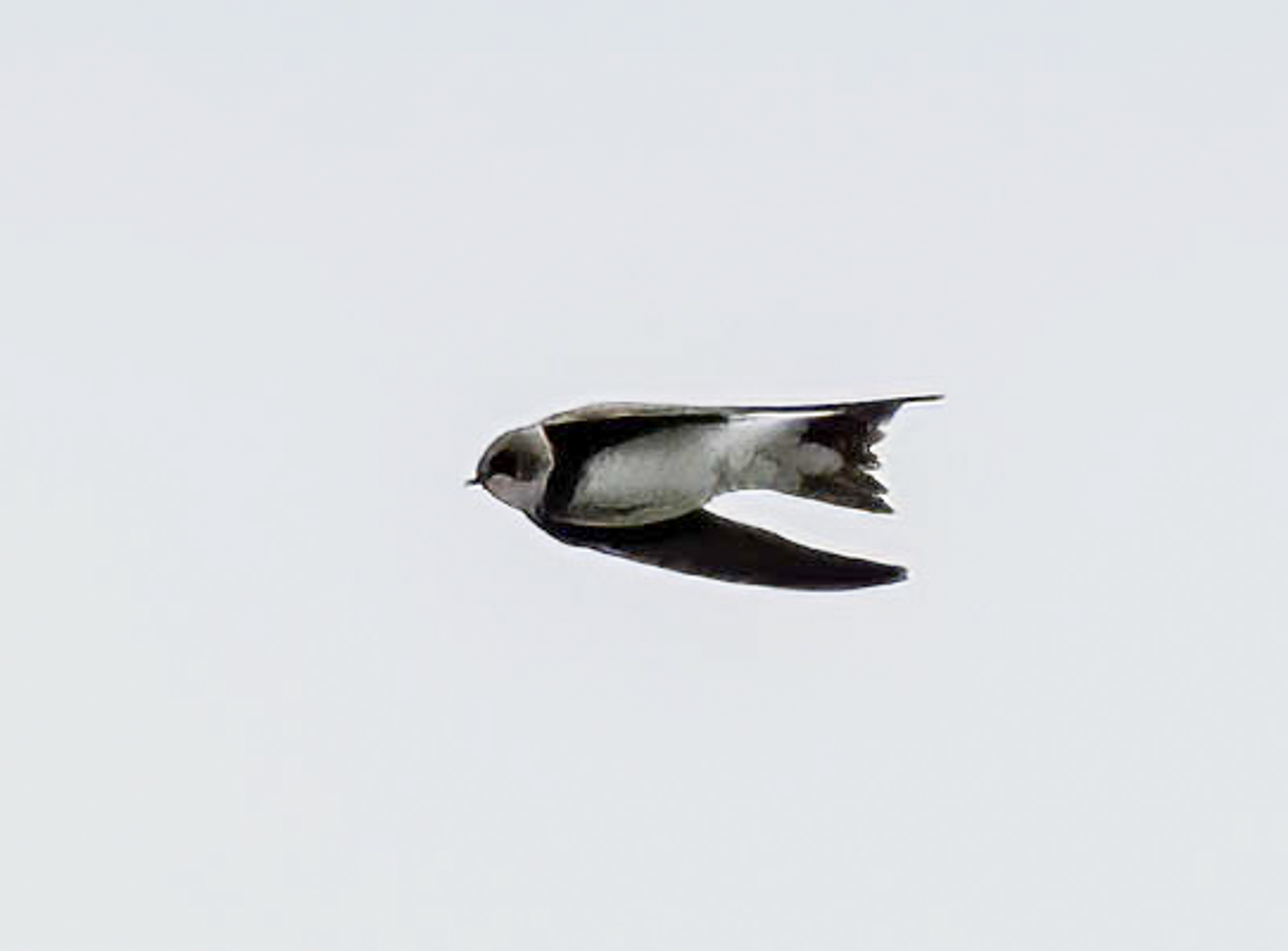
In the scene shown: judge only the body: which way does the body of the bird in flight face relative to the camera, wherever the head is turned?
to the viewer's left
